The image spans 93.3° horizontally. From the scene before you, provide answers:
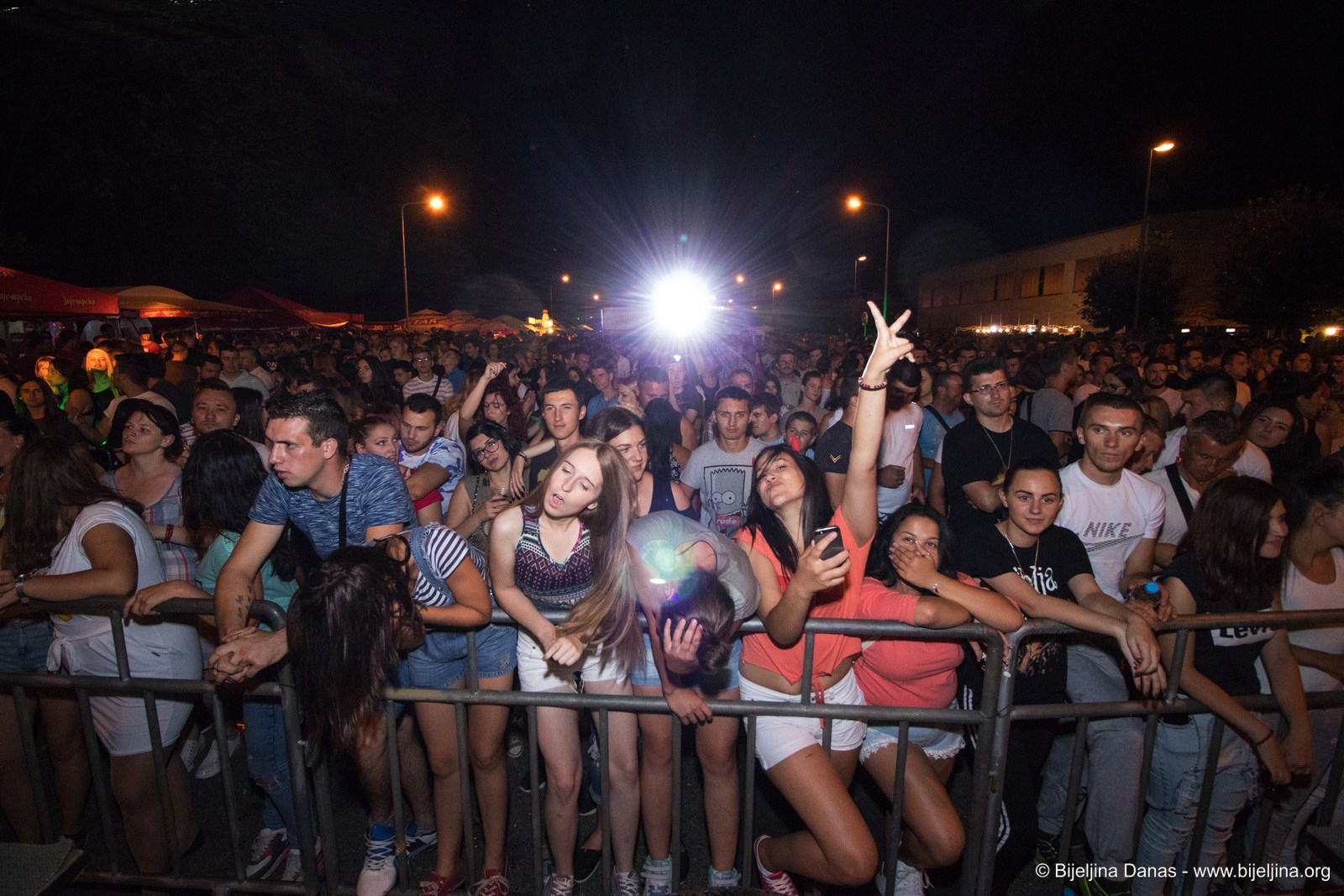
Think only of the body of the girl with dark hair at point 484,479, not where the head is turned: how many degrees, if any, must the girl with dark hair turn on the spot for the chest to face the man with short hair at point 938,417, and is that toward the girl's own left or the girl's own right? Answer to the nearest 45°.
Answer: approximately 90° to the girl's own left

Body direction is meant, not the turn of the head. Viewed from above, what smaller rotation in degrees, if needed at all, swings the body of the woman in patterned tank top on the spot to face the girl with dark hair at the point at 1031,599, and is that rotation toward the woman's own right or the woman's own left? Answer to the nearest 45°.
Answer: approximately 90° to the woman's own left

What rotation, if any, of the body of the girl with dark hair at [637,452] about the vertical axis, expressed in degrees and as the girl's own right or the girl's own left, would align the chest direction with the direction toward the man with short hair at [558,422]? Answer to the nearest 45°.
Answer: approximately 135° to the girl's own right

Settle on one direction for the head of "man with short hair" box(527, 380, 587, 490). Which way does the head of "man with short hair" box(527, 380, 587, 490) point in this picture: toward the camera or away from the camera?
toward the camera

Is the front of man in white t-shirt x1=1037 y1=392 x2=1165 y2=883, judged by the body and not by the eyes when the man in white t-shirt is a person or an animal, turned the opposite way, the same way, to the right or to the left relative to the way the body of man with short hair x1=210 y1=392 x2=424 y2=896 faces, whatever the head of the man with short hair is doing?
the same way

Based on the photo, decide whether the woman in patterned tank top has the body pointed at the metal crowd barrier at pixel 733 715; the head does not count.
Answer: no

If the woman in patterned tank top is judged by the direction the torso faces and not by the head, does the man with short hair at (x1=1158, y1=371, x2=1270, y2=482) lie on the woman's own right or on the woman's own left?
on the woman's own left

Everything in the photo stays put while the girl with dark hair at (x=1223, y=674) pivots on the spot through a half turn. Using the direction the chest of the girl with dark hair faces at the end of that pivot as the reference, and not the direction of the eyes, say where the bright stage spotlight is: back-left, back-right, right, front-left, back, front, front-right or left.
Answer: front

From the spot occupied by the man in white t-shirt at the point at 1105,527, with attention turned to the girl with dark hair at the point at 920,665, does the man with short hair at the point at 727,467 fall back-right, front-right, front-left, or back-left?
front-right

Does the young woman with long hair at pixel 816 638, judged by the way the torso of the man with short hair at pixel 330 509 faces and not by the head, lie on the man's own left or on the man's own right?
on the man's own left

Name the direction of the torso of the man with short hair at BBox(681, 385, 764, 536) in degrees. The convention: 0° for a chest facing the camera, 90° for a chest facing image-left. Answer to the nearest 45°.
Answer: approximately 0°

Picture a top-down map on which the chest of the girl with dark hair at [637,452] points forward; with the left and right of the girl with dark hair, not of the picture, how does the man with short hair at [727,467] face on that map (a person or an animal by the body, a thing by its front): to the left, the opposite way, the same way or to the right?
the same way

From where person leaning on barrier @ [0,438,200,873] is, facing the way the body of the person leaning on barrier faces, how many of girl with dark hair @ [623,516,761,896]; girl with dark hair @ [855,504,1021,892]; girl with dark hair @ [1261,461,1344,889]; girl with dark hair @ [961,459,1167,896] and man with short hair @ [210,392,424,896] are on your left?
5

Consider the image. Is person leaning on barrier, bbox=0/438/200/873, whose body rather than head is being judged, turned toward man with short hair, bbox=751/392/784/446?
no

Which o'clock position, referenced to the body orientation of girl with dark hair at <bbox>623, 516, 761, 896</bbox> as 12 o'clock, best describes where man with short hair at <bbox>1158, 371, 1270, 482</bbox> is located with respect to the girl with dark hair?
The man with short hair is roughly at 8 o'clock from the girl with dark hair.

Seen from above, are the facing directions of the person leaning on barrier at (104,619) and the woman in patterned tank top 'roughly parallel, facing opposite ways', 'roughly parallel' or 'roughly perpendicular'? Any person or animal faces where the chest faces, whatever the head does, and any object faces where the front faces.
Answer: roughly parallel

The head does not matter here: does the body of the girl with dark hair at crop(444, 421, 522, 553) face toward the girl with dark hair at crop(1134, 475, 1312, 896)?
no

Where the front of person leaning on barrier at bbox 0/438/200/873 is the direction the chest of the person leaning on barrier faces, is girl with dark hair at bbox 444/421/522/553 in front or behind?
behind

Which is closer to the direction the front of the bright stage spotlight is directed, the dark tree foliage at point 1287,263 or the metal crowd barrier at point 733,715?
the metal crowd barrier
